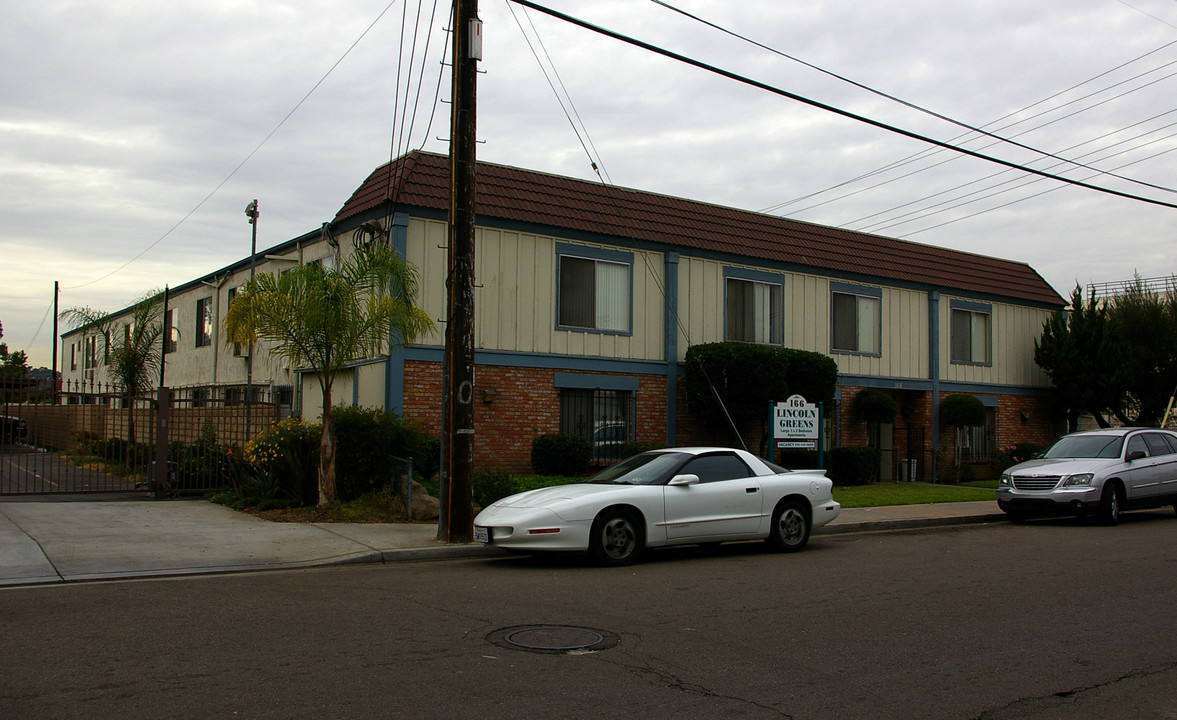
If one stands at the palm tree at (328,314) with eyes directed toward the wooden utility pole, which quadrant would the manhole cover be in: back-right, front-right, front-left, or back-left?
front-right

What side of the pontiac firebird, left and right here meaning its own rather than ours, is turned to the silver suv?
back

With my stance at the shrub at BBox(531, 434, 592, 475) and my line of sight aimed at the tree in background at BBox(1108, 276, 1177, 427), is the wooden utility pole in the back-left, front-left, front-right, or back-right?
back-right

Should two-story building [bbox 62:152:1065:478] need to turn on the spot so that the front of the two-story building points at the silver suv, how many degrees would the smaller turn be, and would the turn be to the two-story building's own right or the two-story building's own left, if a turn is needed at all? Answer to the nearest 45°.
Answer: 0° — it already faces it

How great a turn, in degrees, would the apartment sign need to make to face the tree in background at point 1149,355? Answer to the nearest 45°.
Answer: approximately 135° to its left

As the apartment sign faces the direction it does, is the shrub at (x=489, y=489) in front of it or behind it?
in front

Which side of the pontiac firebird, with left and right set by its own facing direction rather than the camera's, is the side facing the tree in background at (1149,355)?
back

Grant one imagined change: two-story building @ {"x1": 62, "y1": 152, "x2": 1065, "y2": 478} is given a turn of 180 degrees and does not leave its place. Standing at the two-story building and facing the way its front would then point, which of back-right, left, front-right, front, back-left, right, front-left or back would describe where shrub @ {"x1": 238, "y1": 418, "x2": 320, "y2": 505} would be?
left

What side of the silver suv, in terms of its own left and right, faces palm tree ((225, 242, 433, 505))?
front

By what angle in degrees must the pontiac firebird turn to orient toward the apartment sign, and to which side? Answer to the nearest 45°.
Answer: approximately 135° to its right

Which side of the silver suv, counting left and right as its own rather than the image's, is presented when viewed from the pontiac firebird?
front

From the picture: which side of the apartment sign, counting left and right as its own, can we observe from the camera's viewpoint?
front

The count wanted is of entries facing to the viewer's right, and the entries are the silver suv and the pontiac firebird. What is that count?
0

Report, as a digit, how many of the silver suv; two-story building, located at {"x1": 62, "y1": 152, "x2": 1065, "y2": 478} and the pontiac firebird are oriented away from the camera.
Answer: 0

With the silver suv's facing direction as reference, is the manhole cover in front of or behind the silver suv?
in front

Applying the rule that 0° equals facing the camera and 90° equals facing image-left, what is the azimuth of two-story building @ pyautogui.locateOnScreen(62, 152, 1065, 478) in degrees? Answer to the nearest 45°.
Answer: approximately 315°

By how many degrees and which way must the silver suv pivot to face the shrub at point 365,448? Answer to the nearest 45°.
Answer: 0° — it already faces it
